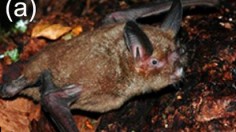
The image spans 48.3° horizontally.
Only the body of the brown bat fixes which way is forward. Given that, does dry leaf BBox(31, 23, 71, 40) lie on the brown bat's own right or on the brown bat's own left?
on the brown bat's own left

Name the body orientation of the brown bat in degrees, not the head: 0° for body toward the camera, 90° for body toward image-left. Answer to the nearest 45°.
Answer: approximately 270°
